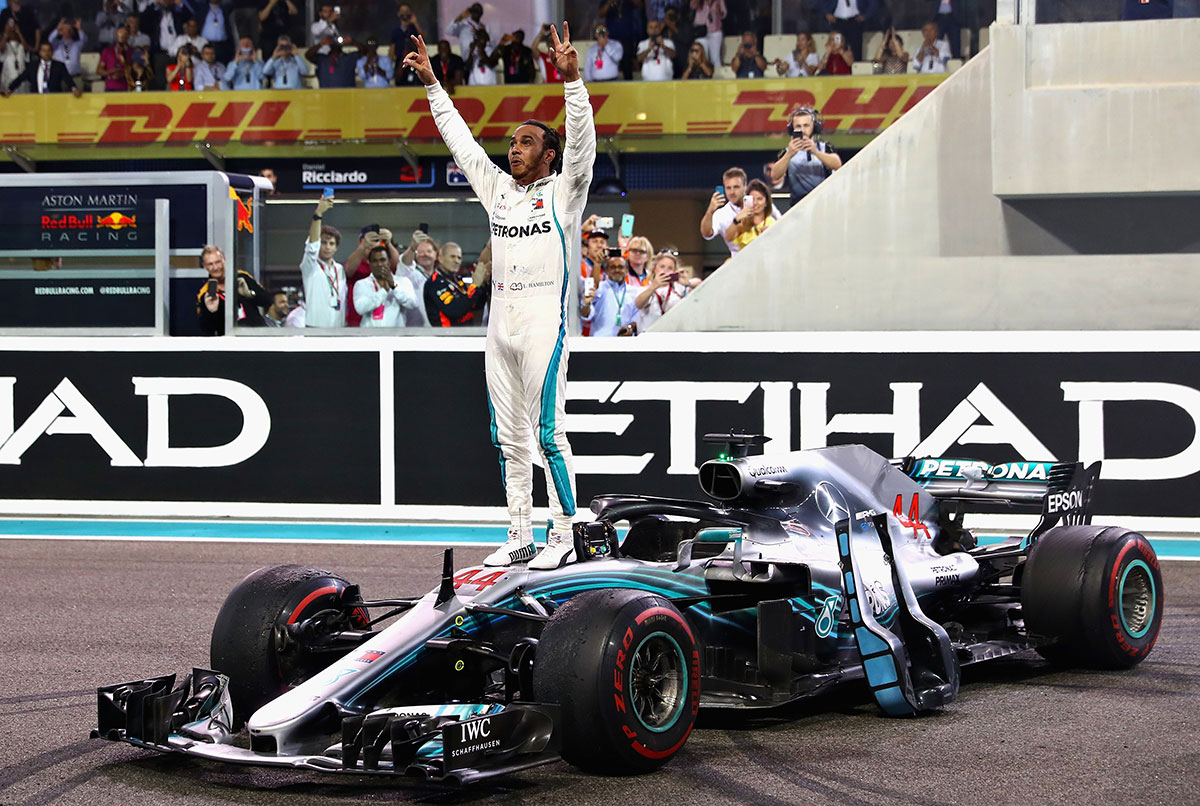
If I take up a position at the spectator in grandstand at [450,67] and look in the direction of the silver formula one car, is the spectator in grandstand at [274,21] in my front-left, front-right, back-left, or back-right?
back-right

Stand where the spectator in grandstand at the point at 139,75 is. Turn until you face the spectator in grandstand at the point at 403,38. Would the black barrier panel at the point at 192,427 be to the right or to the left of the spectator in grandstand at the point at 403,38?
right

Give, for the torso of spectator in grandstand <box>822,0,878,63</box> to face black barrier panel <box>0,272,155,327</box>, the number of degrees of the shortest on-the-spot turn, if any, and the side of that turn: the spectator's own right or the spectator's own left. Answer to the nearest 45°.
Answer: approximately 45° to the spectator's own right

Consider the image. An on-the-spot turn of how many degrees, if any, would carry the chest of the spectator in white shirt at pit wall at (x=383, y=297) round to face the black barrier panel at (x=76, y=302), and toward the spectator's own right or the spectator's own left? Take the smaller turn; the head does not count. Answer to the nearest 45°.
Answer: approximately 90° to the spectator's own right

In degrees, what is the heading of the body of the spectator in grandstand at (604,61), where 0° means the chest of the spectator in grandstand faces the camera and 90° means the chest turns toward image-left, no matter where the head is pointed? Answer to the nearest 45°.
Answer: approximately 0°

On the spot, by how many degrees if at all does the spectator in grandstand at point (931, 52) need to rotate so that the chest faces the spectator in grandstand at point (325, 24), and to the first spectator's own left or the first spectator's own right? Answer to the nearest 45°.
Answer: approximately 90° to the first spectator's own right

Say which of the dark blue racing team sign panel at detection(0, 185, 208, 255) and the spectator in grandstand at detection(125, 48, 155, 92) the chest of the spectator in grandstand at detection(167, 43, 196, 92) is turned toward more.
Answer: the dark blue racing team sign panel

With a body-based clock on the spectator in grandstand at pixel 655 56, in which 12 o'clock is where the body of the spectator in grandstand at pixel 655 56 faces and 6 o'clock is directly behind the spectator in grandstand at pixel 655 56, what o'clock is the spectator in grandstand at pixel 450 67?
the spectator in grandstand at pixel 450 67 is roughly at 3 o'clock from the spectator in grandstand at pixel 655 56.
